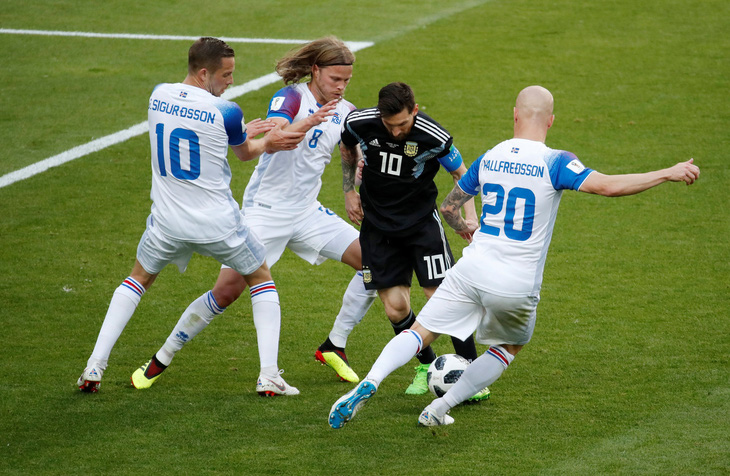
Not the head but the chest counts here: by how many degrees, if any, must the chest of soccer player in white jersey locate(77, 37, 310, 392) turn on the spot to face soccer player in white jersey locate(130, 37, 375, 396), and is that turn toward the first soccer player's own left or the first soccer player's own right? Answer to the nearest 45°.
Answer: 0° — they already face them

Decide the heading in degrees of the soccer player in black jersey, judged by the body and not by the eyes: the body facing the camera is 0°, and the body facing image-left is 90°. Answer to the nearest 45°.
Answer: approximately 0°

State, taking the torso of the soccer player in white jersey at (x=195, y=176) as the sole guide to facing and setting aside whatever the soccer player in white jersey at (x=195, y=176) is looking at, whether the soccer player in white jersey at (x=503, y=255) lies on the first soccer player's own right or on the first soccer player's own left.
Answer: on the first soccer player's own right

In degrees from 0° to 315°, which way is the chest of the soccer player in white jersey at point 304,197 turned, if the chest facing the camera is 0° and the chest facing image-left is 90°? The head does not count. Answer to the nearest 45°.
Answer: approximately 315°

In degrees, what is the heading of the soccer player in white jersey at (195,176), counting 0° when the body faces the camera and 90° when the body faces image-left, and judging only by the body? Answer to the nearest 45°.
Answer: approximately 225°

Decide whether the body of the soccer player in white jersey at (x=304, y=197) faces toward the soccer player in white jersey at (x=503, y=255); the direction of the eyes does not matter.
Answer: yes

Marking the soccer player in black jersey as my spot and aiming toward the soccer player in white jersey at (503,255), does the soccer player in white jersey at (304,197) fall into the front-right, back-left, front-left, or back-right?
back-right

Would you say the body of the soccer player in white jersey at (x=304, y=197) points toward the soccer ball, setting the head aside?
yes

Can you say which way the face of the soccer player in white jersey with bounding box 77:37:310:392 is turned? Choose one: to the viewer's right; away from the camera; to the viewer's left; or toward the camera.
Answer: to the viewer's right

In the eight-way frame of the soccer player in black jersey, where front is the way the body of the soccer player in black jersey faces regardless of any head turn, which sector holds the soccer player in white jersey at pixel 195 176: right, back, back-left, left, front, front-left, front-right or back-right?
right

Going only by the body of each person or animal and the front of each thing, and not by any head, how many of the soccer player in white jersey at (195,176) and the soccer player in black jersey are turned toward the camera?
1

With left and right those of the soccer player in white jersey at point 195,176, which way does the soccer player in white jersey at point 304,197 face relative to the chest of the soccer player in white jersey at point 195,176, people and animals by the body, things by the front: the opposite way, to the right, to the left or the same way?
to the right
